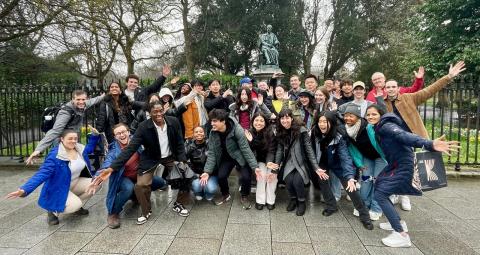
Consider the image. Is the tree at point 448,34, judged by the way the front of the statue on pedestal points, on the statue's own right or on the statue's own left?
on the statue's own left

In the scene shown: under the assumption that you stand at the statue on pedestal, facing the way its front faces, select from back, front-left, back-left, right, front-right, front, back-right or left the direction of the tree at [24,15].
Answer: front-right

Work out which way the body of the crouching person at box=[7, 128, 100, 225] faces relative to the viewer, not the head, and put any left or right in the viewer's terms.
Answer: facing the viewer and to the right of the viewer

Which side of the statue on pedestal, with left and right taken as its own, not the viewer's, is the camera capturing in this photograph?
front

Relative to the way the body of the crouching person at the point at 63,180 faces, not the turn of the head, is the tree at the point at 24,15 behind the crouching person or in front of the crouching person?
behind

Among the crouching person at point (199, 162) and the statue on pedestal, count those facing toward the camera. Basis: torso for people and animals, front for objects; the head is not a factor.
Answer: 2

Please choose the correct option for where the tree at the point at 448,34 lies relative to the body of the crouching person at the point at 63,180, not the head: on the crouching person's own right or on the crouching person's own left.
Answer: on the crouching person's own left

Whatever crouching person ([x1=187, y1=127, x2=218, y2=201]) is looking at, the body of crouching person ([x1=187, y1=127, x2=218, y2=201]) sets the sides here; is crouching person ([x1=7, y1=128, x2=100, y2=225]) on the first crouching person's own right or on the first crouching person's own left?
on the first crouching person's own right

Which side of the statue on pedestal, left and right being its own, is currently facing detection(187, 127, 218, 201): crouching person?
front

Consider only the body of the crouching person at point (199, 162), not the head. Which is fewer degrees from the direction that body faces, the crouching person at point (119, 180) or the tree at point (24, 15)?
the crouching person

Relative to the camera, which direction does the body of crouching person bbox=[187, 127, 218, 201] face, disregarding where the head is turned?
toward the camera
